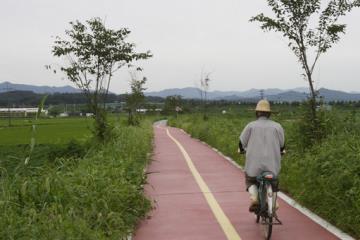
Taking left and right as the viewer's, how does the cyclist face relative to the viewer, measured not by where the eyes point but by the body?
facing away from the viewer

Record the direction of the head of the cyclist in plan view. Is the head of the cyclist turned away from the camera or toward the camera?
away from the camera

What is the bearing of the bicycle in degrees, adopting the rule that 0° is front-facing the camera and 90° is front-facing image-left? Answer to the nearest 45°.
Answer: approximately 180°

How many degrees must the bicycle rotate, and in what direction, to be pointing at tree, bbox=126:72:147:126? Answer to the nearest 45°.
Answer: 0° — it already faces it
